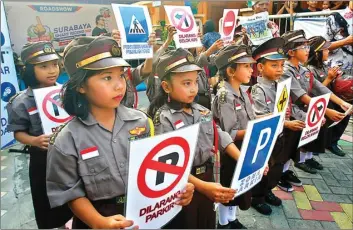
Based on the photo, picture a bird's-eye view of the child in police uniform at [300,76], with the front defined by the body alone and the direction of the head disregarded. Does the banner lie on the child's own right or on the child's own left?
on the child's own right

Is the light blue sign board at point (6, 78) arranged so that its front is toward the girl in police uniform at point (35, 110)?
yes

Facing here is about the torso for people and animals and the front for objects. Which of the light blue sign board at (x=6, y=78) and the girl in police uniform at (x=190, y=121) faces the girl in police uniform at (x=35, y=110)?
the light blue sign board

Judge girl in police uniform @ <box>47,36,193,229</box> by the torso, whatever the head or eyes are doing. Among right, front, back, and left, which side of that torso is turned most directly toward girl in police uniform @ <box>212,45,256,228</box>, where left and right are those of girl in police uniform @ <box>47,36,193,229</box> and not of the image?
left

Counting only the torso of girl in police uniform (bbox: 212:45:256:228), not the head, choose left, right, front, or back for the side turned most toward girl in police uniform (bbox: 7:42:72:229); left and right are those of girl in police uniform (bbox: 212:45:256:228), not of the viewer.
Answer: right

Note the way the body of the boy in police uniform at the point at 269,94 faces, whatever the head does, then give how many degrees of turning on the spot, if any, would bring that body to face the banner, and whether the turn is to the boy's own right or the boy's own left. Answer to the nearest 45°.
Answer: approximately 135° to the boy's own right

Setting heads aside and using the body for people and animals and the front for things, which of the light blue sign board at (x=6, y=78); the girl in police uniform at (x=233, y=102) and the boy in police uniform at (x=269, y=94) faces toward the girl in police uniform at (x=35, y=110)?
the light blue sign board

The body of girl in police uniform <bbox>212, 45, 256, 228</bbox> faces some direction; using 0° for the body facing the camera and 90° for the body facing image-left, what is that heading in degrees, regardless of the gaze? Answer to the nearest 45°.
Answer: approximately 315°

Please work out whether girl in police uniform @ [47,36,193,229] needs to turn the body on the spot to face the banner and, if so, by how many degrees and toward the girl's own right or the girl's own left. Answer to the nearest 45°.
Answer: approximately 135° to the girl's own left
